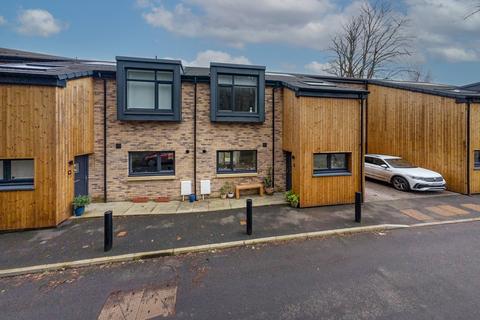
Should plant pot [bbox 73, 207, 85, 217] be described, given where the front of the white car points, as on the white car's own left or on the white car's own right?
on the white car's own right

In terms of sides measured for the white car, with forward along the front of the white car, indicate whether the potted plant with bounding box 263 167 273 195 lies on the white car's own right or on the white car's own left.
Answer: on the white car's own right

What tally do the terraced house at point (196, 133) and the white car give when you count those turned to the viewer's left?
0

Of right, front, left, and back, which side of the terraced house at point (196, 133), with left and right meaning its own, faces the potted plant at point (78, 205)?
right

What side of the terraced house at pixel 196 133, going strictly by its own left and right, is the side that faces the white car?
left

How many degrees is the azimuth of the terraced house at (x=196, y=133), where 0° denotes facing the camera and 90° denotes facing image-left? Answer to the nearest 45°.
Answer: approximately 0°
